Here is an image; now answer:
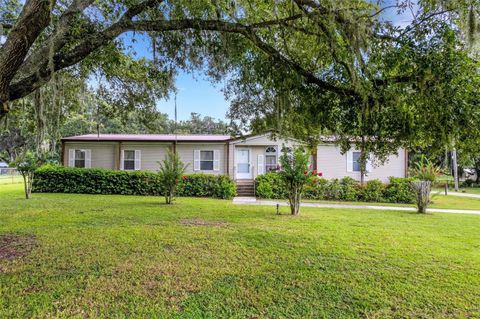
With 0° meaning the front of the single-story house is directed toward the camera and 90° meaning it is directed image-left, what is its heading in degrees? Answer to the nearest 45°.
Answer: approximately 0°

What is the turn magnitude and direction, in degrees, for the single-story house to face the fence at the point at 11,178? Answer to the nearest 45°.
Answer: approximately 135° to its right

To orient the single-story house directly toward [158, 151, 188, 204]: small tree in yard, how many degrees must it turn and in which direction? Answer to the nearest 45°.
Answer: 0° — it already faces it

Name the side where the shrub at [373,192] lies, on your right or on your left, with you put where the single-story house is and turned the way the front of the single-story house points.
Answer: on your left
